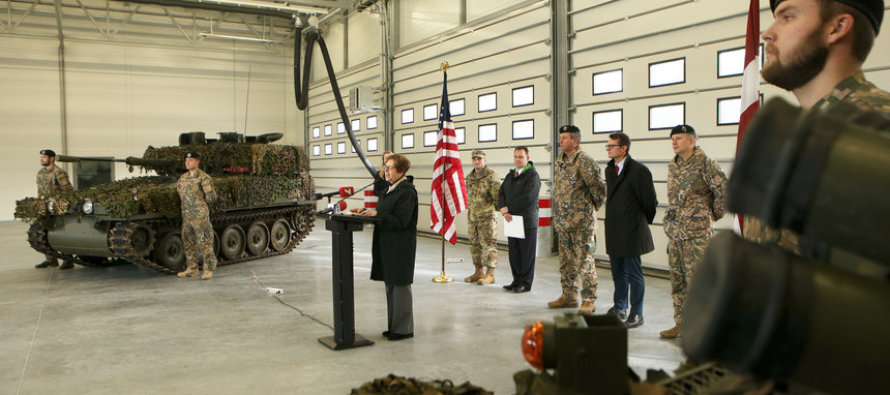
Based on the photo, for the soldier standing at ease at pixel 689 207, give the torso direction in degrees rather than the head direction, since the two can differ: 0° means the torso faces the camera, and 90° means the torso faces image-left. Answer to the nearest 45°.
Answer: approximately 45°

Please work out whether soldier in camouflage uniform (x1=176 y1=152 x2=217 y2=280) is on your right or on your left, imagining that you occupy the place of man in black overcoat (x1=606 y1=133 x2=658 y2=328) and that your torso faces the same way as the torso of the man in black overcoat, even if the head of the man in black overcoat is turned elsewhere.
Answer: on your right

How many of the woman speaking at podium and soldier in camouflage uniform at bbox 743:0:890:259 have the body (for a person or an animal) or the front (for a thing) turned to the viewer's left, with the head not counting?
2

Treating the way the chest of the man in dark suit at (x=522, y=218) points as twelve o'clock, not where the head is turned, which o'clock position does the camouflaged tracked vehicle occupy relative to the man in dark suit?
The camouflaged tracked vehicle is roughly at 2 o'clock from the man in dark suit.

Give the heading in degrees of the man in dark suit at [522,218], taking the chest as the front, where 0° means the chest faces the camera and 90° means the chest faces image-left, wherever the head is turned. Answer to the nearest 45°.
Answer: approximately 45°

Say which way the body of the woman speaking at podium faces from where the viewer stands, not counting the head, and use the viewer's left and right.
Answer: facing to the left of the viewer

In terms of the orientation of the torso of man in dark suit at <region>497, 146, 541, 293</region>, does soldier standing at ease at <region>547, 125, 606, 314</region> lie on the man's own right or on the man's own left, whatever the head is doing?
on the man's own left

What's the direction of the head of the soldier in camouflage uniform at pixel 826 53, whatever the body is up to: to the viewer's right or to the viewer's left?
to the viewer's left

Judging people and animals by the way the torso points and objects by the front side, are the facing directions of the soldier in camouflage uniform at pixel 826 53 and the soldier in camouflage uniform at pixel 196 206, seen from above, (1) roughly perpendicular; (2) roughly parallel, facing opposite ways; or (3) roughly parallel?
roughly perpendicular

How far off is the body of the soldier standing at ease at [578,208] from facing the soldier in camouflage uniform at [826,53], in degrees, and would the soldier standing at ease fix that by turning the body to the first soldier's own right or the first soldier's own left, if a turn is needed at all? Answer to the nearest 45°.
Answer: approximately 45° to the first soldier's own left

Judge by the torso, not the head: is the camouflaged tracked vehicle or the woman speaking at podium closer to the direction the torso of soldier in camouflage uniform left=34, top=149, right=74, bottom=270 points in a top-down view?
the woman speaking at podium

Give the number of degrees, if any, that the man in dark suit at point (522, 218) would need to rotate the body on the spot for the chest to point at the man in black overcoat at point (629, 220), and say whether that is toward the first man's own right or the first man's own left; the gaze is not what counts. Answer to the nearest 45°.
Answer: approximately 90° to the first man's own left

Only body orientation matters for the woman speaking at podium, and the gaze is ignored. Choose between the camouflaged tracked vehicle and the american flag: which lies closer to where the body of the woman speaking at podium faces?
the camouflaged tracked vehicle

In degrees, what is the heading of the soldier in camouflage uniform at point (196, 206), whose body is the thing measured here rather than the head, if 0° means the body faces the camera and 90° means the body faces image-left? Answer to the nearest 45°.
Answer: approximately 45°

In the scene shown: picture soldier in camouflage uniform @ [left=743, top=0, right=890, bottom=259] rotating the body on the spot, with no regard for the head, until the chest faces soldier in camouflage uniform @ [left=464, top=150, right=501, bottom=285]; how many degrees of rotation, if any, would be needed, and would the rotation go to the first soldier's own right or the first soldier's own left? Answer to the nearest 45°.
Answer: approximately 45° to the first soldier's own right
